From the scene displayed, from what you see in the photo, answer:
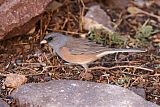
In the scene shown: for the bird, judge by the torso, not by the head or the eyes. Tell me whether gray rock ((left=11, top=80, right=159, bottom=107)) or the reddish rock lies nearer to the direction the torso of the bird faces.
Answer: the reddish rock

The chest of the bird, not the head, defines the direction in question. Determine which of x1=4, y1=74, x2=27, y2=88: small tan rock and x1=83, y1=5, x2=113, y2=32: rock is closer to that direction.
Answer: the small tan rock

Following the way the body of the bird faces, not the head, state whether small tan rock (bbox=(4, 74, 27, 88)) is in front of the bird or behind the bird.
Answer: in front

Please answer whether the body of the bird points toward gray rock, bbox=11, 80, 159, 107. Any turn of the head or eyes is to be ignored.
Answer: no

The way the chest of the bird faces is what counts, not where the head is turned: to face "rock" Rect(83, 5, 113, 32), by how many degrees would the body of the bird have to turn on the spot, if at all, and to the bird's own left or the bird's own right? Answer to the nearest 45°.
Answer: approximately 90° to the bird's own right

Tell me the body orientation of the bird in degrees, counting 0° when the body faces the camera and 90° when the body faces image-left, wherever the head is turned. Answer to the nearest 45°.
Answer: approximately 90°

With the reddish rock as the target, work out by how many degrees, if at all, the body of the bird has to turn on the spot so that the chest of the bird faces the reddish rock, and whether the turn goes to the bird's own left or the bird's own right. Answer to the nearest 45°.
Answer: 0° — it already faces it

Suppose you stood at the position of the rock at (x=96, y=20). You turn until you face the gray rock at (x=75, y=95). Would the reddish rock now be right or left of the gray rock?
right

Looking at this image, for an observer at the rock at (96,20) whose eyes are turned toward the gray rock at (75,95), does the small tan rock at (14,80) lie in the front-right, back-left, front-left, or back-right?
front-right
